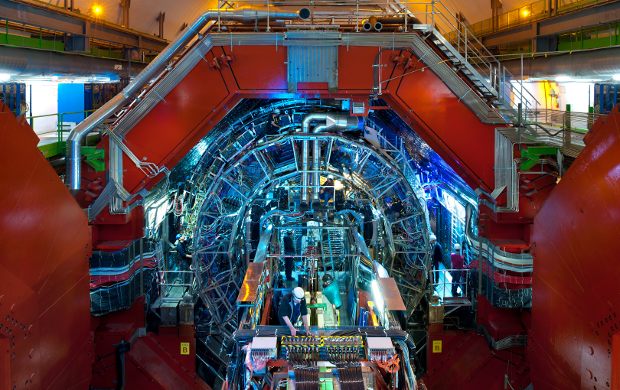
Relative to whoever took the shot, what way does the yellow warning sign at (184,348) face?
facing the viewer

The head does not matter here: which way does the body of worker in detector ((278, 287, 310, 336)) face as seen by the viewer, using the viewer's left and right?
facing the viewer and to the right of the viewer

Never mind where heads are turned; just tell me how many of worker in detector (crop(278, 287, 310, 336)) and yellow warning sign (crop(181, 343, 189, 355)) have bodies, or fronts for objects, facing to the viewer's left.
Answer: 0

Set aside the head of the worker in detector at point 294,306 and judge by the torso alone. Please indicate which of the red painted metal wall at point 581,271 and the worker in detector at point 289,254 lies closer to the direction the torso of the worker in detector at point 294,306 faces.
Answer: the red painted metal wall
